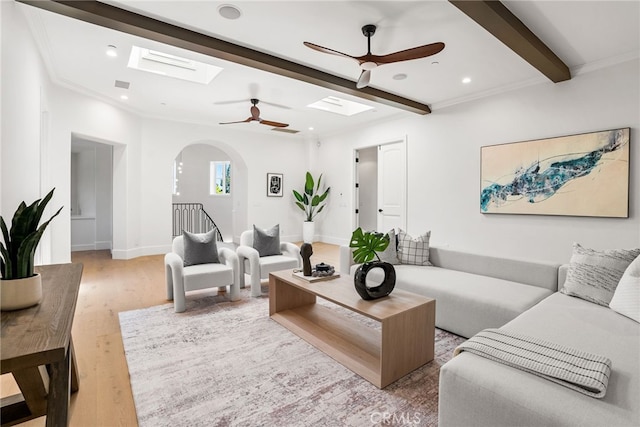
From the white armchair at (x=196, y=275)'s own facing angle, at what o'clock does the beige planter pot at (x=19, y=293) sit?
The beige planter pot is roughly at 2 o'clock from the white armchair.

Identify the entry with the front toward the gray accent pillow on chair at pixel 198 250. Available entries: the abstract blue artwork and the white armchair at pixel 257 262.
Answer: the abstract blue artwork

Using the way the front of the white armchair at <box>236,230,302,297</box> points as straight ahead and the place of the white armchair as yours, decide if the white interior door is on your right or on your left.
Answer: on your left

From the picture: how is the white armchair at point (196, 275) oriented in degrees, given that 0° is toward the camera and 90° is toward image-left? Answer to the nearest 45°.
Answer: approximately 315°

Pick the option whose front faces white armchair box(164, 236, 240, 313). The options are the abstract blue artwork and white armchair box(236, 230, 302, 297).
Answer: the abstract blue artwork

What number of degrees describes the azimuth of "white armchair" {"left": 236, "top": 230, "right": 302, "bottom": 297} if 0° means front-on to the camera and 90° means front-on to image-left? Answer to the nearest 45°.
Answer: approximately 315°

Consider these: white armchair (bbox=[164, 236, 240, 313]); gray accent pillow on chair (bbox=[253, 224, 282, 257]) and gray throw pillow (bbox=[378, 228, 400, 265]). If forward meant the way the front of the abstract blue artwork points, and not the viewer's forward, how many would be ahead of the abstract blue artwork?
3
